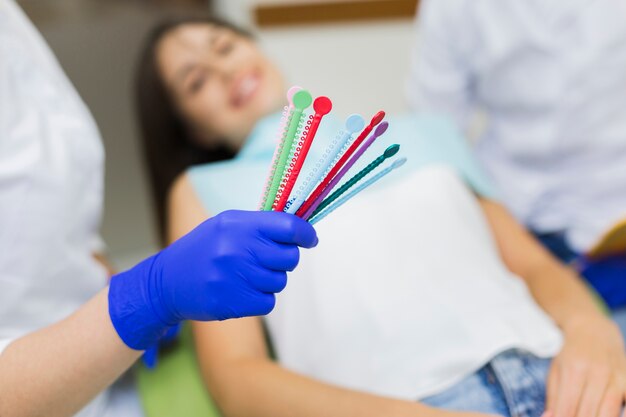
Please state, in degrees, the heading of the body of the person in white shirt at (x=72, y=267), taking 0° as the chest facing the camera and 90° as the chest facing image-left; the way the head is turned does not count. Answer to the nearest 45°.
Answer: approximately 270°

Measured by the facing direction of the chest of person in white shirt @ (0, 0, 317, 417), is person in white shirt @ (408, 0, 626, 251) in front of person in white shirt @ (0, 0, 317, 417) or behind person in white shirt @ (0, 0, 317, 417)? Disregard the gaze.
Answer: in front
